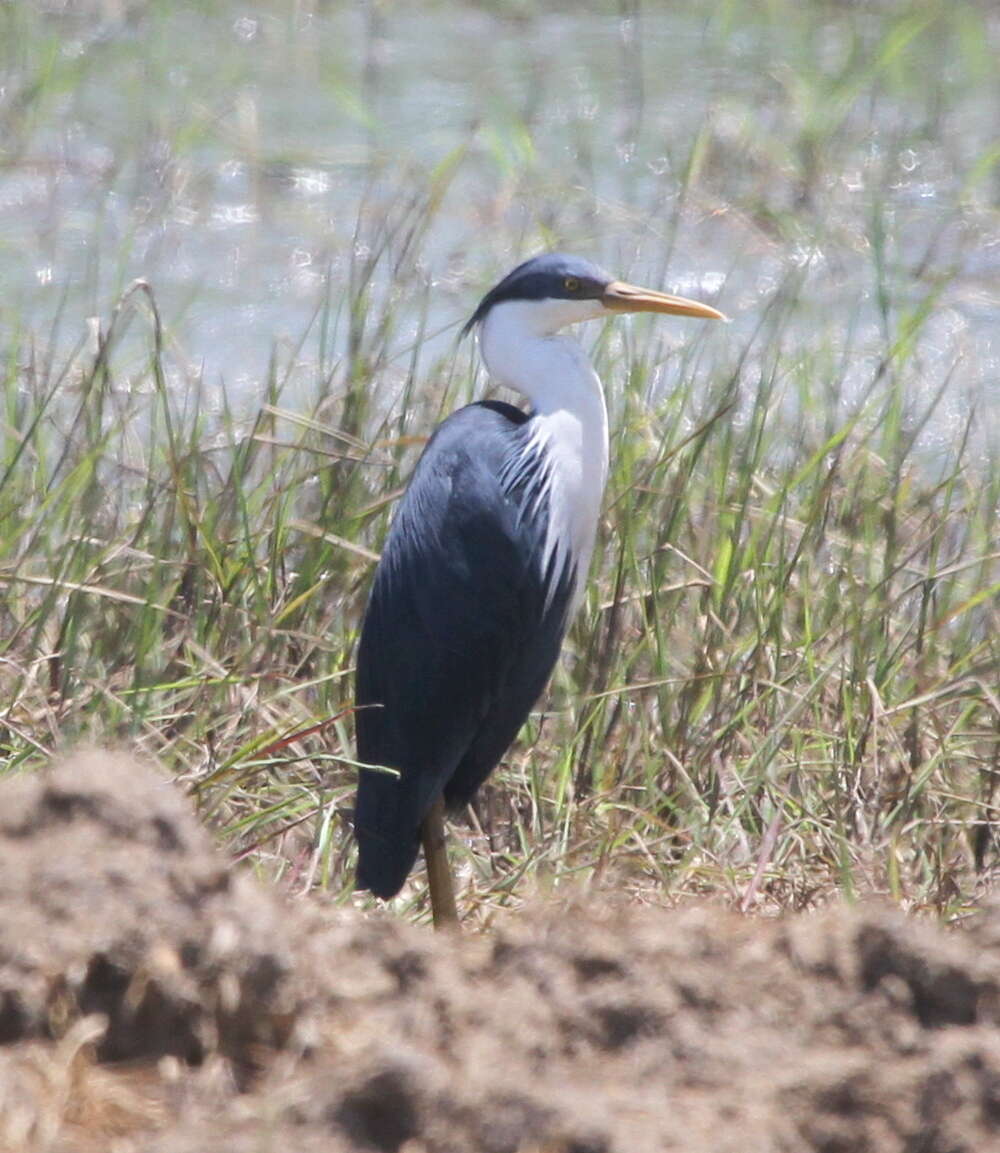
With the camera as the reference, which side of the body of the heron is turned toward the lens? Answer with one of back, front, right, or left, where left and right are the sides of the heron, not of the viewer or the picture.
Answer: right
